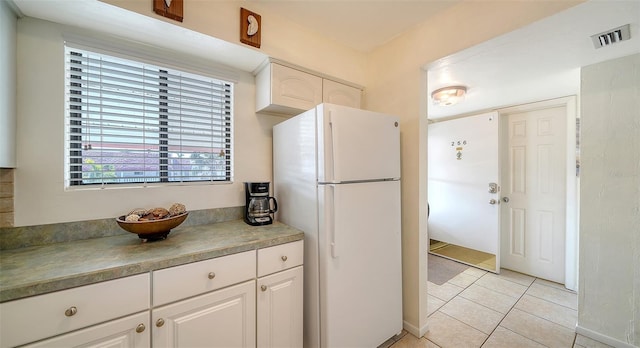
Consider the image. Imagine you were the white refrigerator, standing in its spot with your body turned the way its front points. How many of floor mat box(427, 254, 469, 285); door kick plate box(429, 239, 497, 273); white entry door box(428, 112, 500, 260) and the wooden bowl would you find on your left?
3

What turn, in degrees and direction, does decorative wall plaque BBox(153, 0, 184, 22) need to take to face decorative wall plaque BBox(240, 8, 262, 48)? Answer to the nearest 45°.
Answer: approximately 45° to its left

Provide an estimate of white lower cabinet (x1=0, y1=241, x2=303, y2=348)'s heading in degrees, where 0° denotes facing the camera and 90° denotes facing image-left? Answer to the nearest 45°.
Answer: approximately 315°

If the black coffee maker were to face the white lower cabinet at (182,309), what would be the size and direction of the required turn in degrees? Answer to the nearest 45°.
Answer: approximately 90° to its right

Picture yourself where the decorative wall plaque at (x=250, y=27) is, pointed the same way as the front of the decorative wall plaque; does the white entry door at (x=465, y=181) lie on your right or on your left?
on your left

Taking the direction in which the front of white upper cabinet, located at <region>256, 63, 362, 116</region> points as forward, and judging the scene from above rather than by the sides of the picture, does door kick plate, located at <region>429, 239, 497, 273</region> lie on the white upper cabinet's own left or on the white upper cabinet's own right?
on the white upper cabinet's own left

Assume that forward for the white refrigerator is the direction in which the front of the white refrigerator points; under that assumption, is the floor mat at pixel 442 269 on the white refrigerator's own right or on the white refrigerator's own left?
on the white refrigerator's own left
